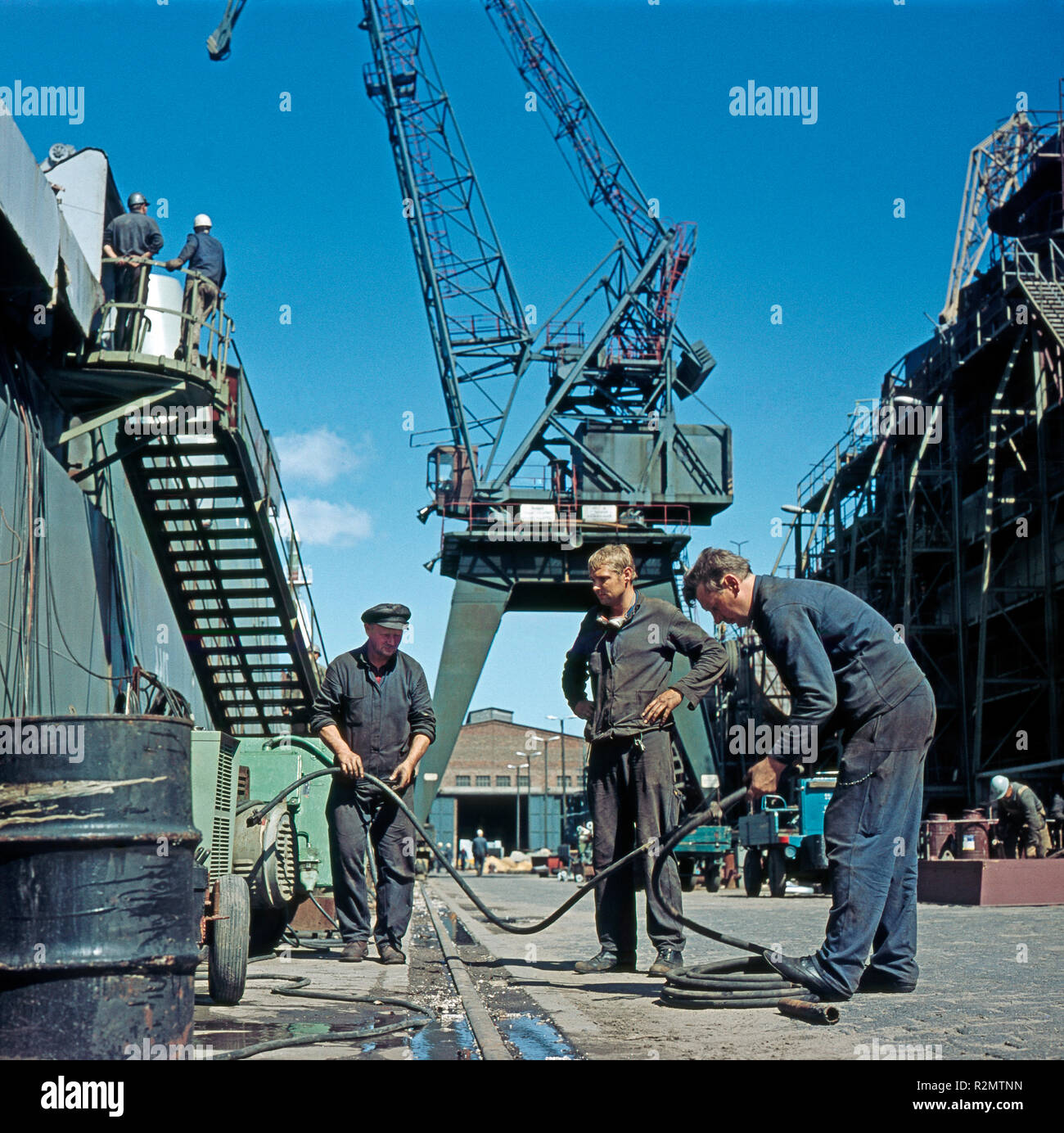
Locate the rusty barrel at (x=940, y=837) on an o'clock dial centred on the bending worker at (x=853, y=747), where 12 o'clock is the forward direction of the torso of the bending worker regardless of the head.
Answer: The rusty barrel is roughly at 3 o'clock from the bending worker.

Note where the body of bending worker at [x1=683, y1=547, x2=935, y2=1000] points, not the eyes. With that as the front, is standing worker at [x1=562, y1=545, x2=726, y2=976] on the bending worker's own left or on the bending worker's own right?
on the bending worker's own right

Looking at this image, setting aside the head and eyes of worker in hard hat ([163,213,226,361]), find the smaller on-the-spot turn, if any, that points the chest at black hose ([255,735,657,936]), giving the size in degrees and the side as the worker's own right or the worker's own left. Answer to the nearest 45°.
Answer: approximately 135° to the worker's own left

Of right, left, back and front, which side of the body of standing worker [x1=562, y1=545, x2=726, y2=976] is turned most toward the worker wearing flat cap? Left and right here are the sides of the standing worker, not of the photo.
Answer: right

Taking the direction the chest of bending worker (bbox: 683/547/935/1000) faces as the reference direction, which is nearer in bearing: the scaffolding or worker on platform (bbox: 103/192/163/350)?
the worker on platform

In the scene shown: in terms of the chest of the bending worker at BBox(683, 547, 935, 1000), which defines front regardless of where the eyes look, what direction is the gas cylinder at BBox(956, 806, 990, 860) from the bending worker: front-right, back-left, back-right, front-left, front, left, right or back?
right

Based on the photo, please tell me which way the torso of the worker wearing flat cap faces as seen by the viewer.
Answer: toward the camera

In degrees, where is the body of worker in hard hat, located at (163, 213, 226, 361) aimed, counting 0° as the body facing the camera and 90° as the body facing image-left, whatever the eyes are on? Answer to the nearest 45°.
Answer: approximately 135°

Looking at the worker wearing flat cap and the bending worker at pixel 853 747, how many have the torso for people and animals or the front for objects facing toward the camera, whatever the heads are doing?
1

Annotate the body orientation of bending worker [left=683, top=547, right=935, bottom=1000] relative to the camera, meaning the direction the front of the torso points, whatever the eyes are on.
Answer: to the viewer's left

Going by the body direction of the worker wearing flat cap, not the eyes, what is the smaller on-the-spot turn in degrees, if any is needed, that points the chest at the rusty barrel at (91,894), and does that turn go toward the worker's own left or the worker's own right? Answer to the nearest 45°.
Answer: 0° — they already face it

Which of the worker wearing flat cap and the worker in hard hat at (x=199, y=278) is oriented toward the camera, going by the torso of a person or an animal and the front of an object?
the worker wearing flat cap

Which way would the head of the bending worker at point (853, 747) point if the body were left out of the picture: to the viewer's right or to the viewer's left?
to the viewer's left

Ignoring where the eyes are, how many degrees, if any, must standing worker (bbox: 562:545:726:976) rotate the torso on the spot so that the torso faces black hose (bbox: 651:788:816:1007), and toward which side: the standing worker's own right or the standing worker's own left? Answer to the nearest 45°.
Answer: approximately 45° to the standing worker's own left

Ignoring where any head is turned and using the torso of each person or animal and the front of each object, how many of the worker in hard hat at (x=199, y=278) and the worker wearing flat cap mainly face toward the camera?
1
